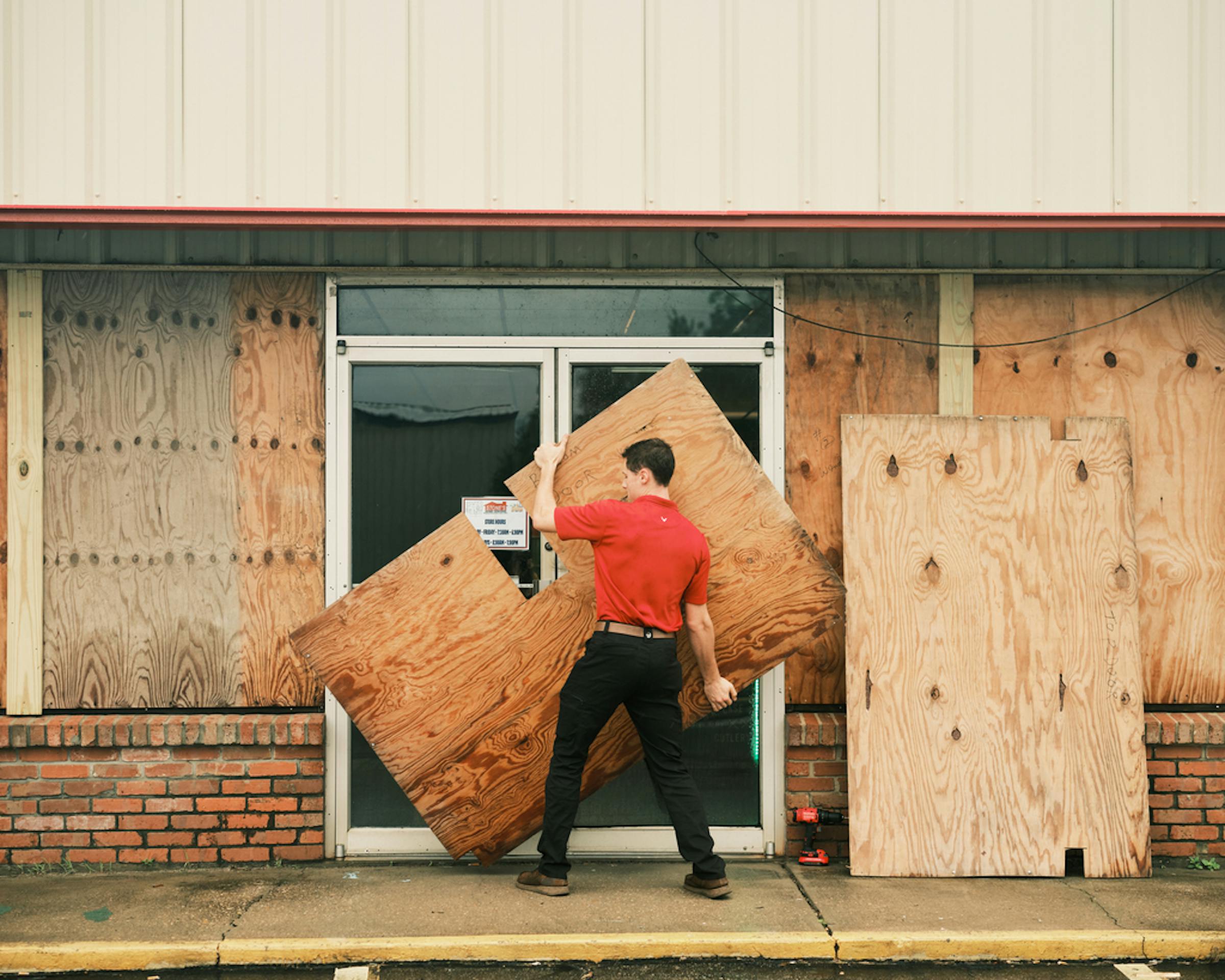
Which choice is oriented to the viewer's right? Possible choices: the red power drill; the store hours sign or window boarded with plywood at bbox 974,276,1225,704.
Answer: the red power drill

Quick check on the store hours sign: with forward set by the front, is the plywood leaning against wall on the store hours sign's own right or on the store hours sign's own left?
on the store hours sign's own left

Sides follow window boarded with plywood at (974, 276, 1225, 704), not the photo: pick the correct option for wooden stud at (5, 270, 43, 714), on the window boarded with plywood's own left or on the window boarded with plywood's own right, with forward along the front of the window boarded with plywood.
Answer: on the window boarded with plywood's own right

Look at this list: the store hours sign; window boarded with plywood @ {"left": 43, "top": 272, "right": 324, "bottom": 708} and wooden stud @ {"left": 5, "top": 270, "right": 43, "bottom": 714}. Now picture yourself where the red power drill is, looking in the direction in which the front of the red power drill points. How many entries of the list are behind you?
3

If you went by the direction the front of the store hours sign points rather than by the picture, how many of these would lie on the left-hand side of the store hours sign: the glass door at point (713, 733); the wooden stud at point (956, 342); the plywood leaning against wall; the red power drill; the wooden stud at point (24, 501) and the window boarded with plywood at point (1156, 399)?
5

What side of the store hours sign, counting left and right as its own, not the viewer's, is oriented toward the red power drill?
left

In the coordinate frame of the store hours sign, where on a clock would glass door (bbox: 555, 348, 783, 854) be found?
The glass door is roughly at 9 o'clock from the store hours sign.

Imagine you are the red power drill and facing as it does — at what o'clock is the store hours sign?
The store hours sign is roughly at 6 o'clock from the red power drill.

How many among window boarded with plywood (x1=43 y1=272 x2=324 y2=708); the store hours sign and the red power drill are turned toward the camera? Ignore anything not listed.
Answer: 2
